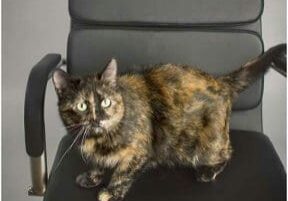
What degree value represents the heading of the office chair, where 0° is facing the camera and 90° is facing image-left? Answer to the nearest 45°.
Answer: approximately 0°
